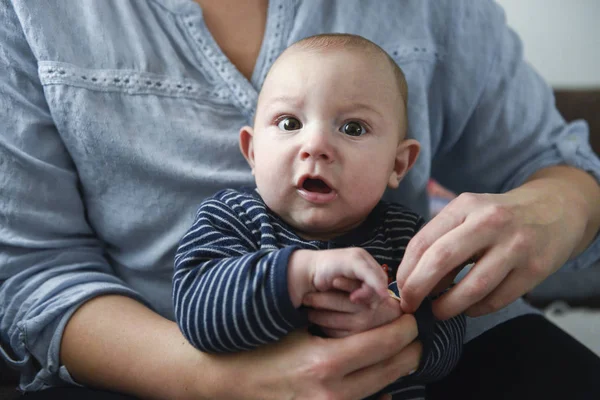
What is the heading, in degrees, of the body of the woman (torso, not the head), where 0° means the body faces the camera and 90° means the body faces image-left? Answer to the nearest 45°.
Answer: approximately 0°

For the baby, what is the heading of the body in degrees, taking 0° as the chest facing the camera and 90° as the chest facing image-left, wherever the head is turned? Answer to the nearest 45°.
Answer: approximately 0°
